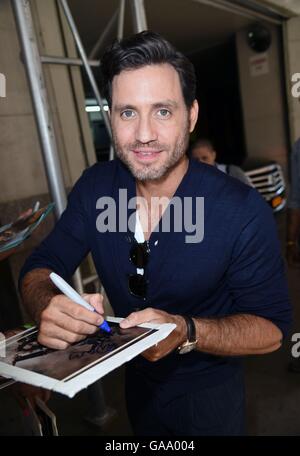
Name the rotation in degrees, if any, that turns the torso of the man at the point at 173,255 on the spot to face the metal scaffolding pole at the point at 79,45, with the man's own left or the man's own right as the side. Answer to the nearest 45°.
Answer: approximately 135° to the man's own right

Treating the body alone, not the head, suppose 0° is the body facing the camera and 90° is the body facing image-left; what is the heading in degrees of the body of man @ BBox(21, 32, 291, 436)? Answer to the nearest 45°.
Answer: approximately 45°
